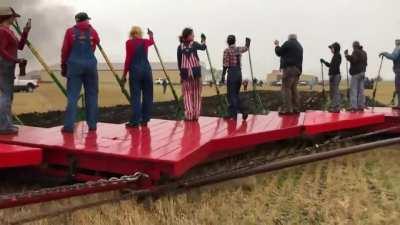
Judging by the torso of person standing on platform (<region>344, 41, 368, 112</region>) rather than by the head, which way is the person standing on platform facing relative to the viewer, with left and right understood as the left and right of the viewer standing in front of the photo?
facing away from the viewer and to the left of the viewer

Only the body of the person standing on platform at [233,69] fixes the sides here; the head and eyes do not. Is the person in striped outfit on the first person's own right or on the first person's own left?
on the first person's own left

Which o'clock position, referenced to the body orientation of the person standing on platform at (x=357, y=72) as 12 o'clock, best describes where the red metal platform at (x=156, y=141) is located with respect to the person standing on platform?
The red metal platform is roughly at 8 o'clock from the person standing on platform.

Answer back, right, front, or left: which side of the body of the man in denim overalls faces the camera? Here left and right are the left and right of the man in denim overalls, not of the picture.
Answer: back

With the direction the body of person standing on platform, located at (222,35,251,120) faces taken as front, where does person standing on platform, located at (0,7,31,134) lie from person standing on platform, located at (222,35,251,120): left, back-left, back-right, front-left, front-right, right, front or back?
back-left

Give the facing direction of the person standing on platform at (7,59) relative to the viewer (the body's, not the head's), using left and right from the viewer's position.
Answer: facing to the right of the viewer

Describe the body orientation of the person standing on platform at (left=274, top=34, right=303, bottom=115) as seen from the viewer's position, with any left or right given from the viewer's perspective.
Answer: facing away from the viewer and to the left of the viewer

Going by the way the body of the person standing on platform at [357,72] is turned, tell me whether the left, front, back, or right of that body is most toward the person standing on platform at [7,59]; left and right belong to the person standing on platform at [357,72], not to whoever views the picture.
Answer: left

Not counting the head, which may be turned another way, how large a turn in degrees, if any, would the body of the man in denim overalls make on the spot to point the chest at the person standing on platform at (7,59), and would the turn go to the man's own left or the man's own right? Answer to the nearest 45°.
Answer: approximately 90° to the man's own left

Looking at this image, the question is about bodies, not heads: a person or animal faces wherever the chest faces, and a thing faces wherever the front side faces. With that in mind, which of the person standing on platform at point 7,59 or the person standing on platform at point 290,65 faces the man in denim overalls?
the person standing on platform at point 7,59
